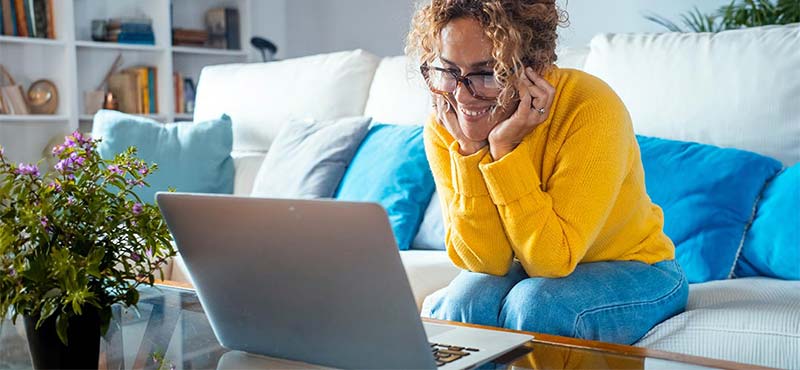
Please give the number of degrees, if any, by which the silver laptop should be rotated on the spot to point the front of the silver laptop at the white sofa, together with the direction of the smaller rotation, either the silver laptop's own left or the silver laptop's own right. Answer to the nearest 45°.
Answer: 0° — it already faces it

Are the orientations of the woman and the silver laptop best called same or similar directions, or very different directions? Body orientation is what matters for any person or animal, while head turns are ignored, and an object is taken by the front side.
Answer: very different directions

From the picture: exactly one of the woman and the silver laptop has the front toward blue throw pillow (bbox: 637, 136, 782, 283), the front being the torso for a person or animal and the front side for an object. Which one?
the silver laptop

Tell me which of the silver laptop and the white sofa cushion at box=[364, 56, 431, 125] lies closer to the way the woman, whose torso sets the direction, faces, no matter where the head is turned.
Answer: the silver laptop

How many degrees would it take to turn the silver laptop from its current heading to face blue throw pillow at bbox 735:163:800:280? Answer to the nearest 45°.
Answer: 0° — it already faces it

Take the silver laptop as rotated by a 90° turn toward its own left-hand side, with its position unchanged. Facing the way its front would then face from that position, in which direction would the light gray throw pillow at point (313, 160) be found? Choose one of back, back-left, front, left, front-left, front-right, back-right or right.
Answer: front-right

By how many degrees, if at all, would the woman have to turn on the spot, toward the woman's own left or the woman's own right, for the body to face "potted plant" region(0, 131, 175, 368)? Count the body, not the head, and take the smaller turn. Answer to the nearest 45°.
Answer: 0° — they already face it

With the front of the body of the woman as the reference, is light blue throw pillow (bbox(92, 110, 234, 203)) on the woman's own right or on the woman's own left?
on the woman's own right

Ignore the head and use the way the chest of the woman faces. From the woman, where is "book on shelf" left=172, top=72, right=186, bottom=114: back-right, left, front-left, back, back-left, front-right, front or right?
right

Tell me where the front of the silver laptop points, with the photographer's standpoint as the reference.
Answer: facing away from the viewer and to the right of the viewer

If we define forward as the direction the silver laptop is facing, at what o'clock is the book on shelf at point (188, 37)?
The book on shelf is roughly at 10 o'clock from the silver laptop.

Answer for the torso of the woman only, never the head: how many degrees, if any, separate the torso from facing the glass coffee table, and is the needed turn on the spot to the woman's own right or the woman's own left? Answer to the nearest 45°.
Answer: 0° — they already face it

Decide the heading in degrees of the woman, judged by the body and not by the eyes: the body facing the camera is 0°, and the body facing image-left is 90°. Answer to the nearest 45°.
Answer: approximately 45°

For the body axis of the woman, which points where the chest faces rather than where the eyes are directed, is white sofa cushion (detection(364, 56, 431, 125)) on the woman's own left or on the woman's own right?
on the woman's own right

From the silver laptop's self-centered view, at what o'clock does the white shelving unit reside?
The white shelving unit is roughly at 10 o'clock from the silver laptop.
